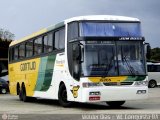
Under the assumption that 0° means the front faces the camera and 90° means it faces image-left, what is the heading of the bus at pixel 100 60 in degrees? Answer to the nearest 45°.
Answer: approximately 315°

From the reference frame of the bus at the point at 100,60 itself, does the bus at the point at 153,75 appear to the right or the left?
on its left
